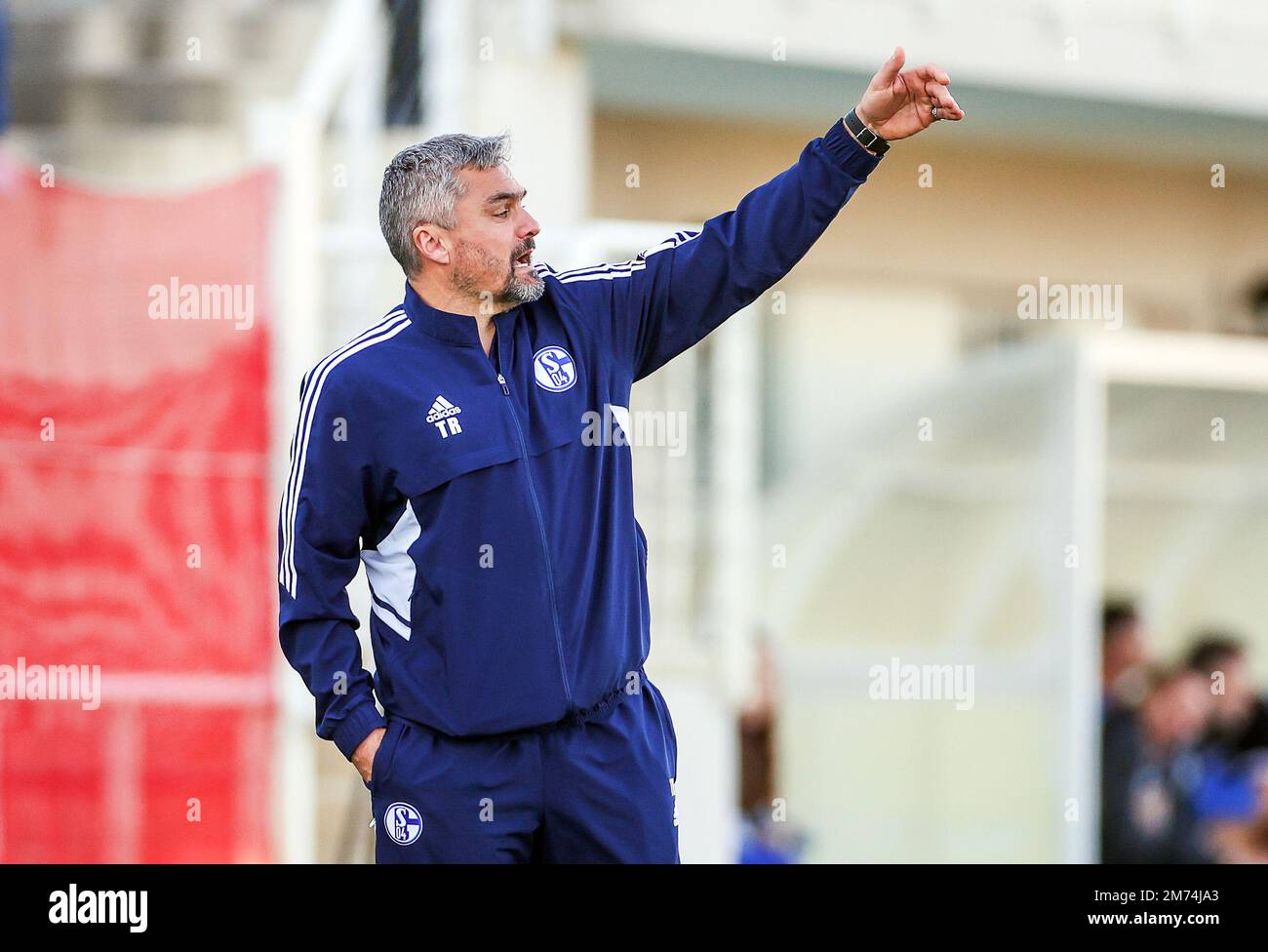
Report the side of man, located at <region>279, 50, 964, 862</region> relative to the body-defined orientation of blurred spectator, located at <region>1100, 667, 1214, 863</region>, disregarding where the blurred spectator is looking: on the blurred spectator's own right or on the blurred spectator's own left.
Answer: on the blurred spectator's own right

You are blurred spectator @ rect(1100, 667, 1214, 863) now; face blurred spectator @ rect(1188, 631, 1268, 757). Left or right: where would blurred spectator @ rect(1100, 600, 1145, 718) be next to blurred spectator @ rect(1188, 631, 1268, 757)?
left

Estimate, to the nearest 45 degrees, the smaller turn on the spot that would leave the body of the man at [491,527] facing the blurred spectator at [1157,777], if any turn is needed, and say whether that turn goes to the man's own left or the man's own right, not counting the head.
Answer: approximately 90° to the man's own left

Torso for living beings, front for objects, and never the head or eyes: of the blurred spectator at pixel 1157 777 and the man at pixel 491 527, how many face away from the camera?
0

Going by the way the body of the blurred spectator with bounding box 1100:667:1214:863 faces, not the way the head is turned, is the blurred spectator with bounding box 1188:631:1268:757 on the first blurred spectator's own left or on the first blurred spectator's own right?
on the first blurred spectator's own left

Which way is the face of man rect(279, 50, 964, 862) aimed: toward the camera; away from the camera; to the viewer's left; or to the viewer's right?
to the viewer's right
